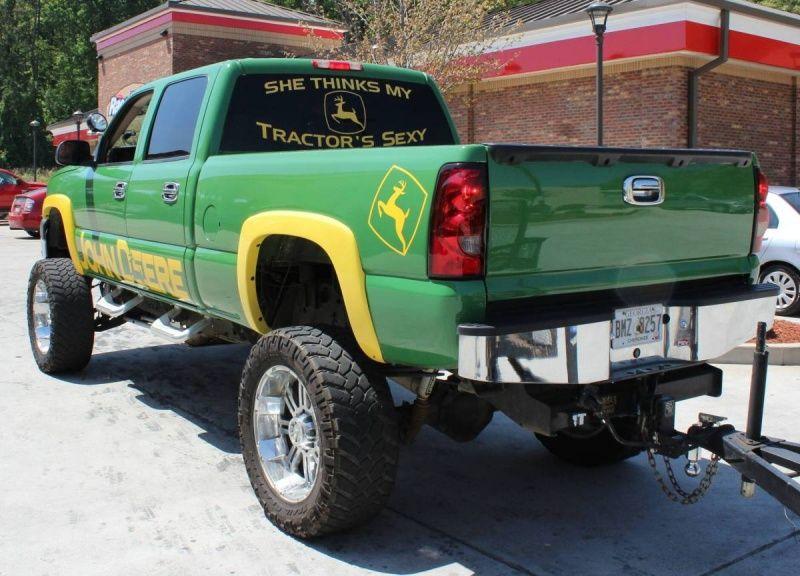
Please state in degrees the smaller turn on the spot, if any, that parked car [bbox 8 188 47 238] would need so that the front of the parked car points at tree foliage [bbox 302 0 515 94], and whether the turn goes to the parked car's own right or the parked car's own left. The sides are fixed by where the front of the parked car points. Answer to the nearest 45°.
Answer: approximately 90° to the parked car's own left

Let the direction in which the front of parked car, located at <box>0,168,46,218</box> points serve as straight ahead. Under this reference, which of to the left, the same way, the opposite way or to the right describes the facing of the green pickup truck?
to the left

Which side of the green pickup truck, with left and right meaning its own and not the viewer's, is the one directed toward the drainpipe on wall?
right

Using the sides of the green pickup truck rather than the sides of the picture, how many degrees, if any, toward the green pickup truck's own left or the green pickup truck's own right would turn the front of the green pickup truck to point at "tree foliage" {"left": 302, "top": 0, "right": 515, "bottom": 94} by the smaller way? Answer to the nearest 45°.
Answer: approximately 45° to the green pickup truck's own right

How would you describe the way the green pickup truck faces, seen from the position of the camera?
facing away from the viewer and to the left of the viewer

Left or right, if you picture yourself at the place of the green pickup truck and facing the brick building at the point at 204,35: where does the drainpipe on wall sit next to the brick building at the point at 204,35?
right

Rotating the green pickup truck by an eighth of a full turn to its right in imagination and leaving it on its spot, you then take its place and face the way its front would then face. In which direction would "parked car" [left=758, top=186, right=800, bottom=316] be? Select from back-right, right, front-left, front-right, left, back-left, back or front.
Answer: front-right

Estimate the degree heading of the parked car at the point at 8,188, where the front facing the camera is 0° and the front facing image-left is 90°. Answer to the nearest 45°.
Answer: approximately 270°

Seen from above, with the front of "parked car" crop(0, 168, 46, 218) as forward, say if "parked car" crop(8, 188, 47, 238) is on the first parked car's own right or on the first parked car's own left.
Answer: on the first parked car's own right

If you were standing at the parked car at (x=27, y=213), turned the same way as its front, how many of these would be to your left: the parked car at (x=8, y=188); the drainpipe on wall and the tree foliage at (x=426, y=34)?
1
